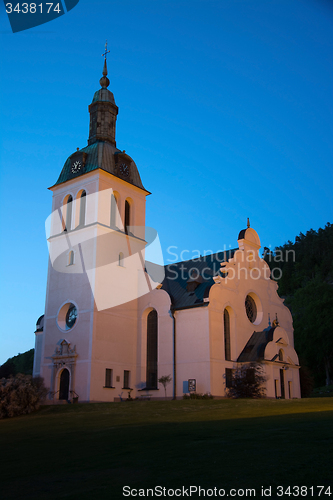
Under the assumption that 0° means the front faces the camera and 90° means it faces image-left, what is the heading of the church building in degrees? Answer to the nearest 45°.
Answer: approximately 45°

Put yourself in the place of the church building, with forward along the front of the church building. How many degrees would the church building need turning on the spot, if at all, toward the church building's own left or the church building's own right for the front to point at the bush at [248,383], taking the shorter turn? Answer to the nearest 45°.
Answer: approximately 135° to the church building's own left

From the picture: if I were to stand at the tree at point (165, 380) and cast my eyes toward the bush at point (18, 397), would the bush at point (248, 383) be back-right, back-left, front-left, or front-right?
back-left

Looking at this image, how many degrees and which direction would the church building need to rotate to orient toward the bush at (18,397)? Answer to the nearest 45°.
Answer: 0° — it already faces it
